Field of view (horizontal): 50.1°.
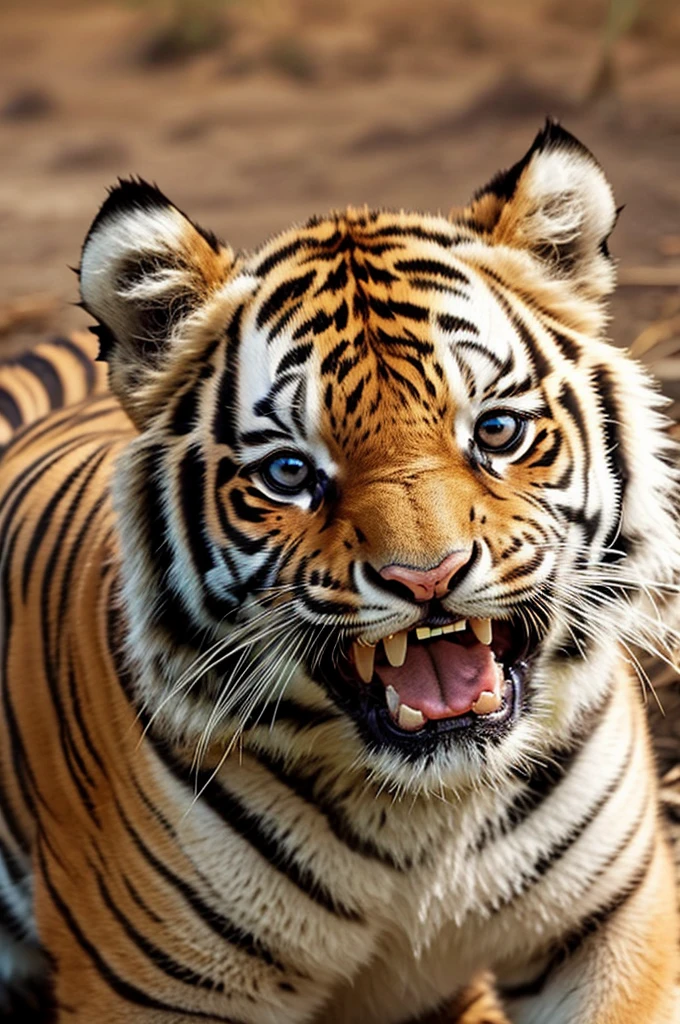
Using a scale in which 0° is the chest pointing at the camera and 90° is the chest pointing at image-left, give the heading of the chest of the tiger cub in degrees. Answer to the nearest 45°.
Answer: approximately 315°

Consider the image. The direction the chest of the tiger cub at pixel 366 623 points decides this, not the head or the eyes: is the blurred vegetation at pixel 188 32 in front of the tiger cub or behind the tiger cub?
behind
